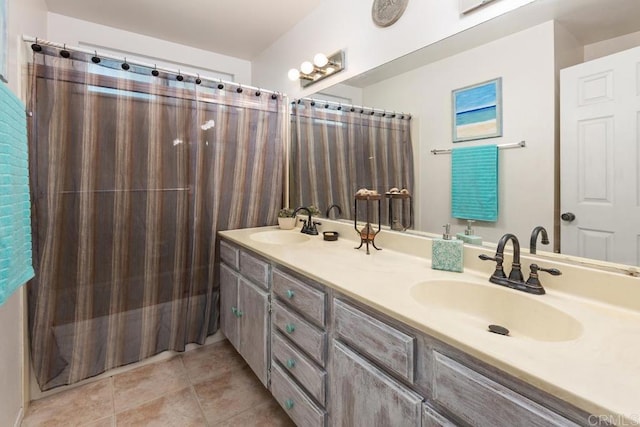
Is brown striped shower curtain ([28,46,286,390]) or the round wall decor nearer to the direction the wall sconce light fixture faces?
the brown striped shower curtain

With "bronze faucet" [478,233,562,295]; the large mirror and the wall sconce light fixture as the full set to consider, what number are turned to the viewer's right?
0

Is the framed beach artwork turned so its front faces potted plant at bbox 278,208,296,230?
no

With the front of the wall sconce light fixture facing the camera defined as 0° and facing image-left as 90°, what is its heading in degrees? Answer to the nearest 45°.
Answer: approximately 45°

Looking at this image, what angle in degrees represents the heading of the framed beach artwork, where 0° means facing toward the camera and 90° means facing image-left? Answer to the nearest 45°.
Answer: approximately 45°

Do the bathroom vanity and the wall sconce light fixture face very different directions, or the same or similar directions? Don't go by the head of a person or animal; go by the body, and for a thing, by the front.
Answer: same or similar directions

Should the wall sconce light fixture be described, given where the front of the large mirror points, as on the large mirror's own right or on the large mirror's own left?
on the large mirror's own right

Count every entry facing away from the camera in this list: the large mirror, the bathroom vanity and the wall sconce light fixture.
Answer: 0

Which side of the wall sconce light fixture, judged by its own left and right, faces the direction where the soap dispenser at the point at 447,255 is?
left

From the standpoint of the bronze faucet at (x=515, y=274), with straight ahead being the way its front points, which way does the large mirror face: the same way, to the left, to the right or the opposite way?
the same way

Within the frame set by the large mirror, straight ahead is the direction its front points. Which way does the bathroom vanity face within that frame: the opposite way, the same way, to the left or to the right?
the same way

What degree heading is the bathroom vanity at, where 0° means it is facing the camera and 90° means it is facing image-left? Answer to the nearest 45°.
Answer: approximately 45°

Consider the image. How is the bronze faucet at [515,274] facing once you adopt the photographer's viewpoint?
facing the viewer and to the left of the viewer

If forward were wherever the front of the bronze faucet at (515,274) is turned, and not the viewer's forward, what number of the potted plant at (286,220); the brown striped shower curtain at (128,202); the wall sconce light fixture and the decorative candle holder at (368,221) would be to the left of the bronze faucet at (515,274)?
0
